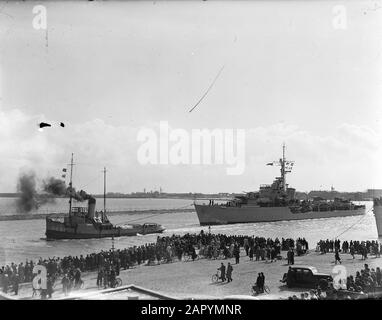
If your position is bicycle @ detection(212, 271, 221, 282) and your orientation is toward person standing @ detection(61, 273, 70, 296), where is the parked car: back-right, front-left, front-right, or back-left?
back-left

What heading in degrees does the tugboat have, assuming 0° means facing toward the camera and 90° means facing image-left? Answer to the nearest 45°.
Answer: approximately 90°
